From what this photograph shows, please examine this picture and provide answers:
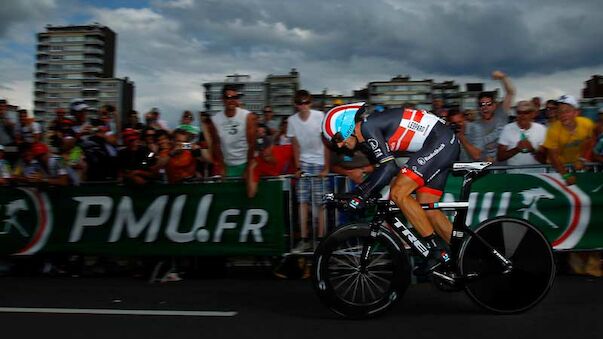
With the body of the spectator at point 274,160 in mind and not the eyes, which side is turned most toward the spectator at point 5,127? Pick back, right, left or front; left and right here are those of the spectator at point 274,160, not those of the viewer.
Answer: right

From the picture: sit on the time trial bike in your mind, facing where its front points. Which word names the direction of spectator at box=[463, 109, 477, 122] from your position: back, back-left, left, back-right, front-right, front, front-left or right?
right

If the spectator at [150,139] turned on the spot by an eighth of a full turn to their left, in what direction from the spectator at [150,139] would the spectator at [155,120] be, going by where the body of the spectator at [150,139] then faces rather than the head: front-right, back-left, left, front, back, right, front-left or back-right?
back-left

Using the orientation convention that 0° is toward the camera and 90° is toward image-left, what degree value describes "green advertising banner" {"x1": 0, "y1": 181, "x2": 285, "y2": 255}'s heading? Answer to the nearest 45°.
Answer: approximately 0°

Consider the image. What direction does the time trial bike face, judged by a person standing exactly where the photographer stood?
facing to the left of the viewer

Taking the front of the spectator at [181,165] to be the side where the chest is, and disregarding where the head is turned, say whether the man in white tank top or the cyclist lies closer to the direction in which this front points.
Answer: the cyclist

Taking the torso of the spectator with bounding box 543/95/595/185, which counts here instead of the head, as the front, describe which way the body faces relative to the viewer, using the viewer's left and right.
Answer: facing the viewer

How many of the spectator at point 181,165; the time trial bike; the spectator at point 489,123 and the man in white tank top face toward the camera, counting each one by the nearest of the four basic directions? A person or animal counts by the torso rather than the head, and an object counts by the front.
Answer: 3

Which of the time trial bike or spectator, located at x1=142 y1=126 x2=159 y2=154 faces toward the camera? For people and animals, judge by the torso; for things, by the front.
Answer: the spectator

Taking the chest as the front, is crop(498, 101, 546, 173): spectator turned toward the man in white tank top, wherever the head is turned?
no

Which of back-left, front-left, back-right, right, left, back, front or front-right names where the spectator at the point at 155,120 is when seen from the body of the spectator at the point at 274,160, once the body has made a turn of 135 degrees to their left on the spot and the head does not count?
back-left

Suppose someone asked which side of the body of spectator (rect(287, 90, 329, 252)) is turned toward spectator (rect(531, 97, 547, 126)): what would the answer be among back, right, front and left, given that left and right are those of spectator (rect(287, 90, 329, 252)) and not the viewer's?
left

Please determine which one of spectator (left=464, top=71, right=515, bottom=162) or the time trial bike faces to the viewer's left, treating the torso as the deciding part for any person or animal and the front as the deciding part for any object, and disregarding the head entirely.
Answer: the time trial bike

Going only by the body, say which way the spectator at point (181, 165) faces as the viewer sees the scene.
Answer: toward the camera

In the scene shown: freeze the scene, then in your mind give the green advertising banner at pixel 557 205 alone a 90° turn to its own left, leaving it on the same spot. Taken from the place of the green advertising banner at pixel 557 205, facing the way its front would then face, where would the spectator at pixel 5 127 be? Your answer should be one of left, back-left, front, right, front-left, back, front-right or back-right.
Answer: back

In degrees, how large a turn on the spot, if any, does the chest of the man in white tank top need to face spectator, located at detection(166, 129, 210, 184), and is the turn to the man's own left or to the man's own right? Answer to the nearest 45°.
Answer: approximately 90° to the man's own right

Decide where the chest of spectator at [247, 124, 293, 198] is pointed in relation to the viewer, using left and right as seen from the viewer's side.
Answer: facing the viewer and to the left of the viewer

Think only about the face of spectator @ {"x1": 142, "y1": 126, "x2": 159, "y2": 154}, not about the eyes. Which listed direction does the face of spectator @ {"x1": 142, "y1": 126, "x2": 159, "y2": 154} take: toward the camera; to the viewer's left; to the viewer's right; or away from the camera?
toward the camera

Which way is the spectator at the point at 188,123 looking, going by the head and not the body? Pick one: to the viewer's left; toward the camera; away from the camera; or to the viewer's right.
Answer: toward the camera

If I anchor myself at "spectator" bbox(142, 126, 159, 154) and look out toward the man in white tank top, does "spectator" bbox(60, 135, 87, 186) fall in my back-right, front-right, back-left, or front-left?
back-right

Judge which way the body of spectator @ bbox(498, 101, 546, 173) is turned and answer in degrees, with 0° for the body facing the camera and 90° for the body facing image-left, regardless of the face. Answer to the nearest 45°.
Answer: approximately 0°

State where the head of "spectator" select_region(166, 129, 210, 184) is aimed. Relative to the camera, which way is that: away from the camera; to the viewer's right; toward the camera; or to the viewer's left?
toward the camera

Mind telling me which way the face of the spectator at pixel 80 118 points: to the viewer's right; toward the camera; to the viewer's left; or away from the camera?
toward the camera

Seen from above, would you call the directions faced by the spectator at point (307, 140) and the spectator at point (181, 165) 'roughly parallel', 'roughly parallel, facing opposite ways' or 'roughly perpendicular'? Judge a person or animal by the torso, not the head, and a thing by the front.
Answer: roughly parallel
